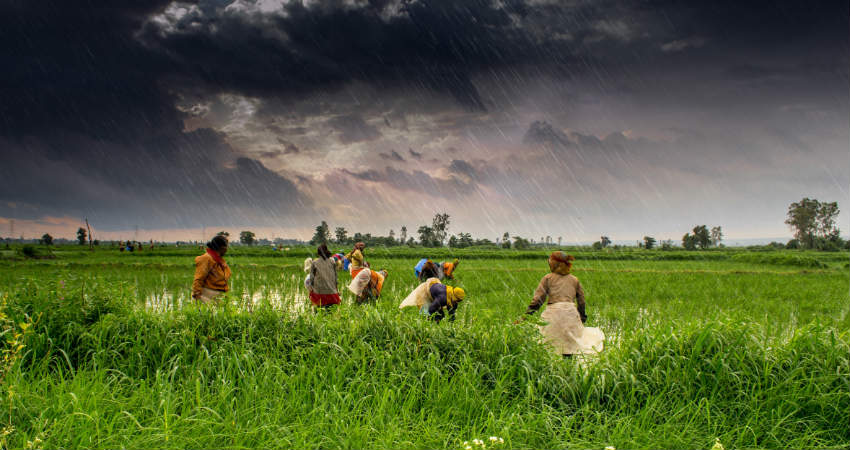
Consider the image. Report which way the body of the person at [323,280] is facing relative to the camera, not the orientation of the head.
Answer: away from the camera

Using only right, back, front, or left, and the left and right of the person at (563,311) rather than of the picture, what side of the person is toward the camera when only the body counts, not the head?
back

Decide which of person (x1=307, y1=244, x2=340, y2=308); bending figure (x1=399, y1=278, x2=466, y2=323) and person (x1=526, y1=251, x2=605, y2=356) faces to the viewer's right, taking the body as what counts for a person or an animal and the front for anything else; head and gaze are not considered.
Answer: the bending figure

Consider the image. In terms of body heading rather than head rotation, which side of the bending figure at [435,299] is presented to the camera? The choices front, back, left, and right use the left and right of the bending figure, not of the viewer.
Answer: right

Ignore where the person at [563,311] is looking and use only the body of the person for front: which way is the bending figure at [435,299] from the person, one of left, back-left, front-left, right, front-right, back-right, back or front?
left

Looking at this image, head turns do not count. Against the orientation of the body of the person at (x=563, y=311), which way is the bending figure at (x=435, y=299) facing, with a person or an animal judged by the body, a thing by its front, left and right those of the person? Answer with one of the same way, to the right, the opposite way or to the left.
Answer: to the right

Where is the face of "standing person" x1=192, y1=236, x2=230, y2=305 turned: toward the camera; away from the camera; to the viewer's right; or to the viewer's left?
to the viewer's right

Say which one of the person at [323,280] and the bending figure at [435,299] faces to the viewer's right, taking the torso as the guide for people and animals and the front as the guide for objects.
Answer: the bending figure

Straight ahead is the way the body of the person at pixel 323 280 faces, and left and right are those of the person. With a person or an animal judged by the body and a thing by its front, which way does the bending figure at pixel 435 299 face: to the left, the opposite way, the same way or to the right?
to the right
